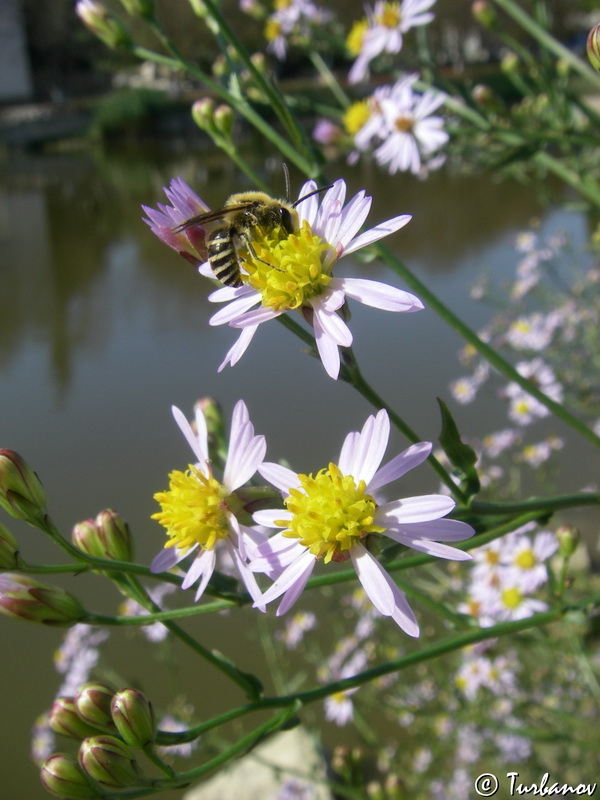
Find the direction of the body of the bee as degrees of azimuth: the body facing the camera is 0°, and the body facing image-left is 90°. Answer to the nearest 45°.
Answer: approximately 270°

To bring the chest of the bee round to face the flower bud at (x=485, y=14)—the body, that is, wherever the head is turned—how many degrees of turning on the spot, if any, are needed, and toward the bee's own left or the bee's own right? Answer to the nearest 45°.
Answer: approximately 45° to the bee's own left
